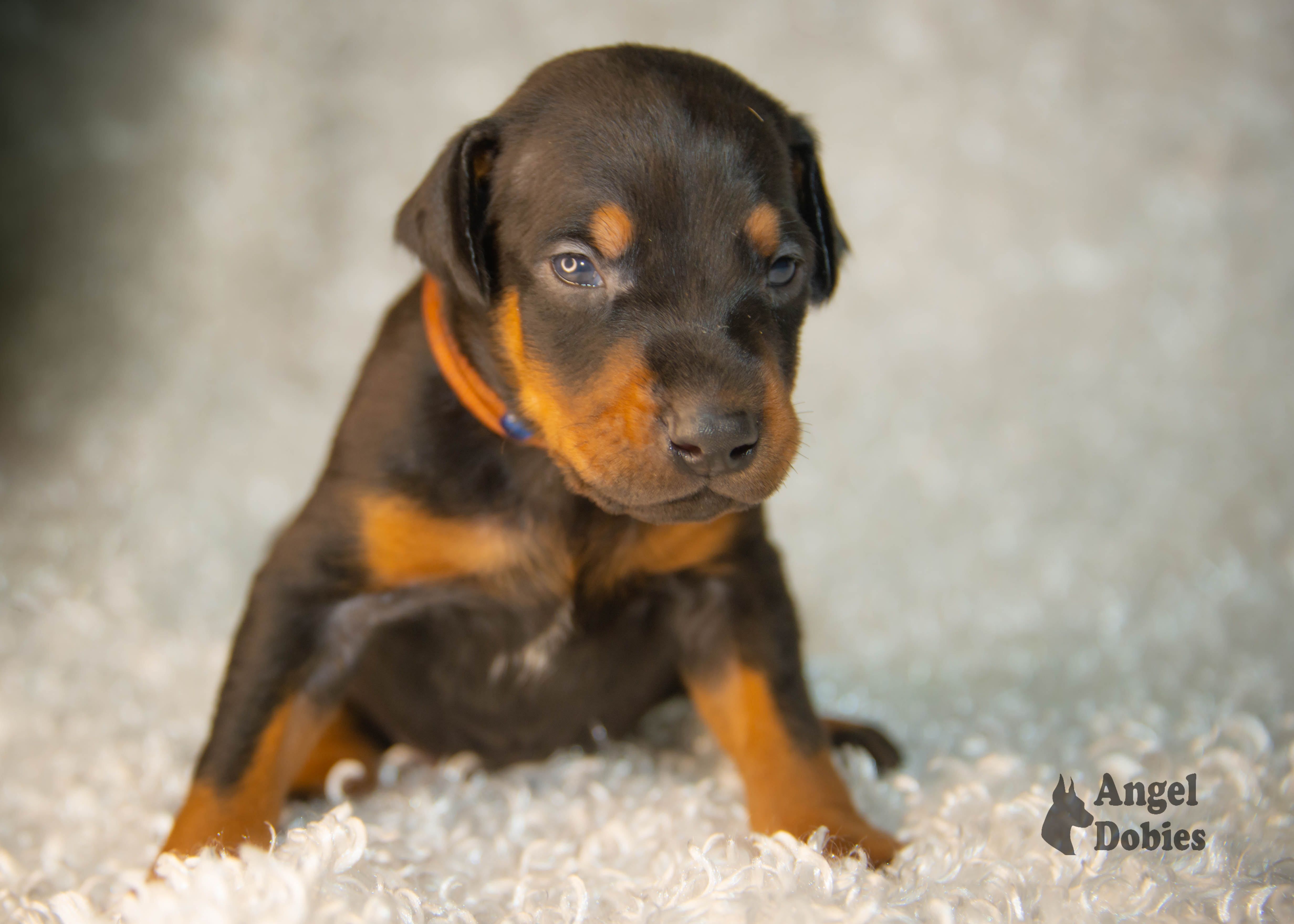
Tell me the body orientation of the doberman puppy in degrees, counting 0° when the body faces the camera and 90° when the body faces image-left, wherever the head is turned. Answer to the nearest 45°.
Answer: approximately 0°
